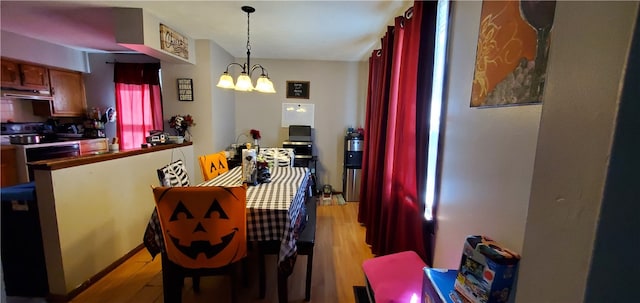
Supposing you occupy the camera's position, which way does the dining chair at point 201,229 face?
facing away from the viewer

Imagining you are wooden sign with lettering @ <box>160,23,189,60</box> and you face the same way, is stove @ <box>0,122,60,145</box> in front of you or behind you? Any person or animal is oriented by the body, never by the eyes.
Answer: behind

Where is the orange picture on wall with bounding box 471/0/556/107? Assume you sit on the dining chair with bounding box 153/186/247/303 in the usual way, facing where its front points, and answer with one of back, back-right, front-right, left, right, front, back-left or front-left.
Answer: back-right

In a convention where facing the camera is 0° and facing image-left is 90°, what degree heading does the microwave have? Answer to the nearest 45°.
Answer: approximately 0°

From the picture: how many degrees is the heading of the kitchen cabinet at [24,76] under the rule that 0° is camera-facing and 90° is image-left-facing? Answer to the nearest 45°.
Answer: approximately 315°

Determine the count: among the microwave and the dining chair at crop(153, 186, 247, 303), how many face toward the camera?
1

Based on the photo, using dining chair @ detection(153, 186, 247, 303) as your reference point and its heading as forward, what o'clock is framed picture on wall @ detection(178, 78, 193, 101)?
The framed picture on wall is roughly at 12 o'clock from the dining chair.

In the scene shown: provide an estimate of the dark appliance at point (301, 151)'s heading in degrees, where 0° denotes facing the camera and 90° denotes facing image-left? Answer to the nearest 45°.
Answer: approximately 0°

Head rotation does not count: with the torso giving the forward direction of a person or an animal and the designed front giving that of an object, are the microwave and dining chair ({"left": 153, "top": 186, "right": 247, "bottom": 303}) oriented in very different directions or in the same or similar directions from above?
very different directions
